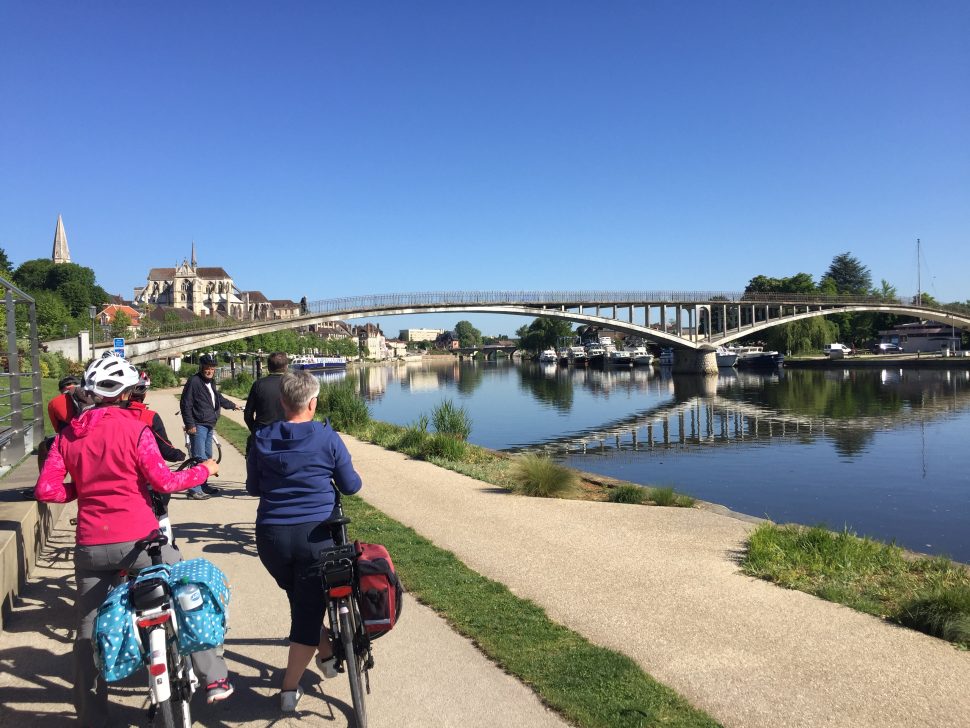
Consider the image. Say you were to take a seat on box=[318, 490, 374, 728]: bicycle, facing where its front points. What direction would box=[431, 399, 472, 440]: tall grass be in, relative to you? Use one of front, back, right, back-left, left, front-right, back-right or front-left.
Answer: front

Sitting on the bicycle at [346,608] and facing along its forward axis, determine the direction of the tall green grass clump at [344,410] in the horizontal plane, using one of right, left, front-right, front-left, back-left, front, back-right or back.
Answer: front

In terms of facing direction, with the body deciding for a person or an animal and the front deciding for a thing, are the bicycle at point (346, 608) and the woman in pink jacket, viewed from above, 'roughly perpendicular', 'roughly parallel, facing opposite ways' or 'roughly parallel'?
roughly parallel

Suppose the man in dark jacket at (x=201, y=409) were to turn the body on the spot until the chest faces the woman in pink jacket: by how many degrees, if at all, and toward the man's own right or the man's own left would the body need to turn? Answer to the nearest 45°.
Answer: approximately 45° to the man's own right

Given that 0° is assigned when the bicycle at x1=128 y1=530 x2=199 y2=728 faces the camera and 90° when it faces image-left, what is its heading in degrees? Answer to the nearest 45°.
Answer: approximately 180°

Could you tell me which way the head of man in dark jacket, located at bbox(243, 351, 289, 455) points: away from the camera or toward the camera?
away from the camera

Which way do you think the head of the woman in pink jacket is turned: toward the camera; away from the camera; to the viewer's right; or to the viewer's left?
away from the camera

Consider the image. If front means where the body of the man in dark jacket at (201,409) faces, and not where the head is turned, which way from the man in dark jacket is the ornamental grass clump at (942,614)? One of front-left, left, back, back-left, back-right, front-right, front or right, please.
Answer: front

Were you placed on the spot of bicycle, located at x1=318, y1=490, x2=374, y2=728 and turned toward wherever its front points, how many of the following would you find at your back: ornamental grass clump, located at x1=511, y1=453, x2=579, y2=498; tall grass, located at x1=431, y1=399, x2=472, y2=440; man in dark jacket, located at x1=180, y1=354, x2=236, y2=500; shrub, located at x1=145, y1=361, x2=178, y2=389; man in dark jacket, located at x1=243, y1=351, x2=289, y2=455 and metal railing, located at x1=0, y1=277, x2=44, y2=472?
0

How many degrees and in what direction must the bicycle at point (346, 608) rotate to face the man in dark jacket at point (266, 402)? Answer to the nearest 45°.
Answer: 0° — it already faces them

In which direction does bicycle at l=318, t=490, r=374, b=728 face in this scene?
away from the camera

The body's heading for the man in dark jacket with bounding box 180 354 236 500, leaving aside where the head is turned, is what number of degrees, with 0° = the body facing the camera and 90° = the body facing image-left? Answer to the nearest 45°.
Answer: approximately 315°

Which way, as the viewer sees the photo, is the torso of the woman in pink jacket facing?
away from the camera

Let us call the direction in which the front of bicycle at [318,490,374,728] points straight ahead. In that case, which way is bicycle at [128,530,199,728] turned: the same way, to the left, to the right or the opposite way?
the same way
